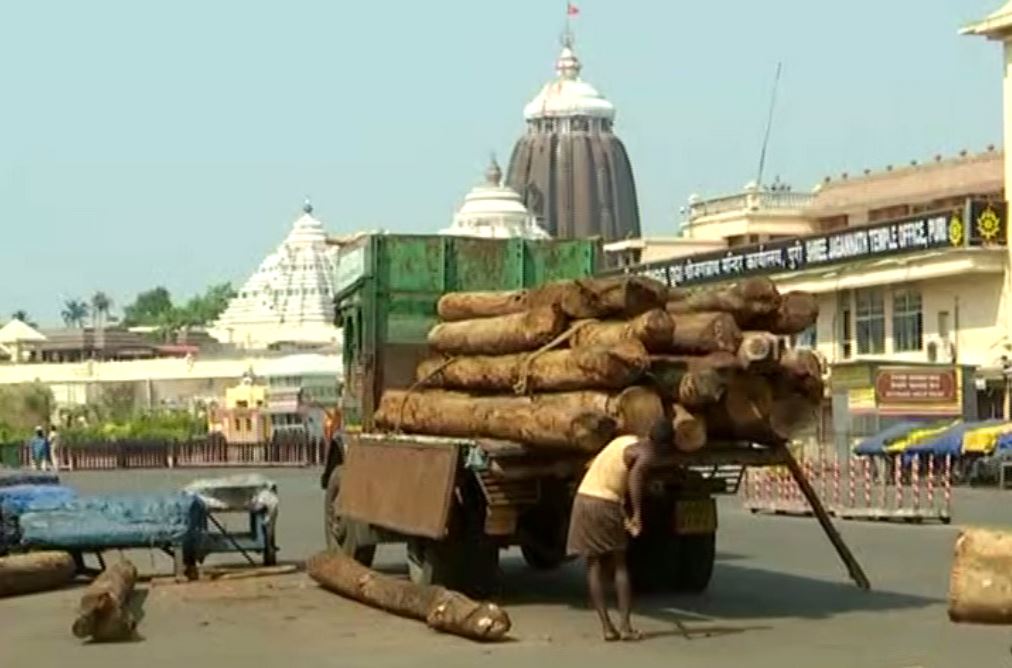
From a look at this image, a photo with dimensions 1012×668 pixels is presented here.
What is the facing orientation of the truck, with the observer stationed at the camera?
facing away from the viewer and to the left of the viewer

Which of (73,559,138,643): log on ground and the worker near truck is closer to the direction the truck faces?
the log on ground

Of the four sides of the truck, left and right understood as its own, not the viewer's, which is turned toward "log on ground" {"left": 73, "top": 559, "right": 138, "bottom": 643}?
left
